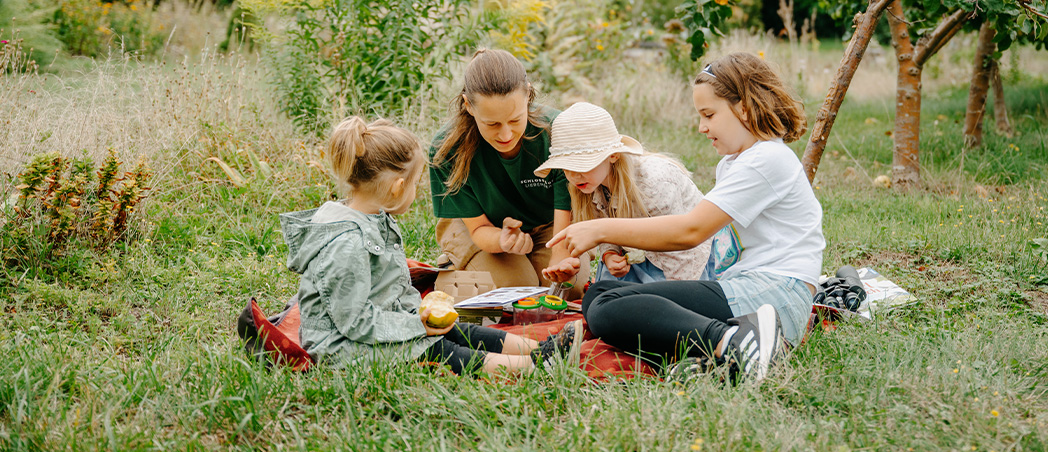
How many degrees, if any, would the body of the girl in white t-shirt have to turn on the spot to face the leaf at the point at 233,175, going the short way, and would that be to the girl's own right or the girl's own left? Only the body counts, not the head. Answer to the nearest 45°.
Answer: approximately 45° to the girl's own right

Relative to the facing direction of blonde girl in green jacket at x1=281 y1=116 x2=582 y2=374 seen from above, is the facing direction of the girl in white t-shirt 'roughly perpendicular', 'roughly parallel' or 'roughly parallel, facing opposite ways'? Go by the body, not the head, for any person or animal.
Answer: roughly parallel, facing opposite ways

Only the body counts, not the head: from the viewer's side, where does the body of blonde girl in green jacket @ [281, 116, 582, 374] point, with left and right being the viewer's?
facing to the right of the viewer

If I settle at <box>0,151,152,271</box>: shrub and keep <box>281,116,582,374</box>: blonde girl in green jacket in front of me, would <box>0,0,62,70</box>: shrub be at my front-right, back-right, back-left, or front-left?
back-left

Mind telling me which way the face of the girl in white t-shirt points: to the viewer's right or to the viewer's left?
to the viewer's left

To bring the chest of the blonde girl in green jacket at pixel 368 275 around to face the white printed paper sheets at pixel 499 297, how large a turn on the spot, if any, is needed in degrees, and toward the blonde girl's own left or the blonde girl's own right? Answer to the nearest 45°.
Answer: approximately 45° to the blonde girl's own left

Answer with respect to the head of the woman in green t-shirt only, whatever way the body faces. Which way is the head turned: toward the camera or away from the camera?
toward the camera

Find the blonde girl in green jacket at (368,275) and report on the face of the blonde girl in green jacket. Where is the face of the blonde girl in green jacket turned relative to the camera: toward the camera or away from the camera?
away from the camera

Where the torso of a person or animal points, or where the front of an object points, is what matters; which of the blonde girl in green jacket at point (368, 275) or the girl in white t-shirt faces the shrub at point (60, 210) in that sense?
the girl in white t-shirt

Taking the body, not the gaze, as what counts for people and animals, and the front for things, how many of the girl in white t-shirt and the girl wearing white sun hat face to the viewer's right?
0

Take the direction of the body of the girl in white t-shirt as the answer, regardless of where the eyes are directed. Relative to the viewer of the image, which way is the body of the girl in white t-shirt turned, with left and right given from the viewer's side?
facing to the left of the viewer

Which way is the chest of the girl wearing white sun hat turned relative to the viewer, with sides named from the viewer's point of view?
facing the viewer and to the left of the viewer

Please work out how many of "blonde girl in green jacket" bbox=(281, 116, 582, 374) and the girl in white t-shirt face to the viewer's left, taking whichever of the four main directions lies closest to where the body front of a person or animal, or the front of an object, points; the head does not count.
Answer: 1
